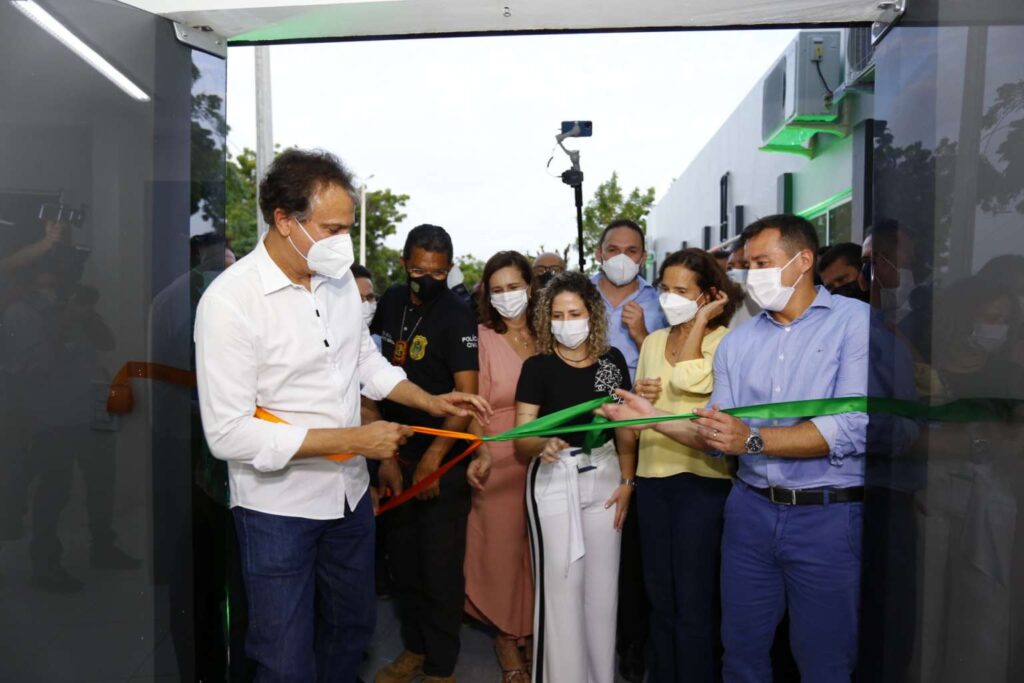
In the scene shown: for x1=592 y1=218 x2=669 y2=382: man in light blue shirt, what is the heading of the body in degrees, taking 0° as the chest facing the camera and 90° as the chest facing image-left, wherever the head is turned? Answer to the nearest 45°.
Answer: approximately 0°

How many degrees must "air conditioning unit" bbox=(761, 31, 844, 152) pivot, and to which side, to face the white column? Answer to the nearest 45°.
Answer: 0° — it already faces it

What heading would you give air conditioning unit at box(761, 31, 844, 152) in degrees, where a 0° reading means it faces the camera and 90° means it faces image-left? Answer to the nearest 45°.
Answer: approximately 90°

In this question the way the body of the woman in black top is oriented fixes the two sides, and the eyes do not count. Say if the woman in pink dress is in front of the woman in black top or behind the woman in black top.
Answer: behind

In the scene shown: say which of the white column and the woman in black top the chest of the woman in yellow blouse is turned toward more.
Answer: the woman in black top

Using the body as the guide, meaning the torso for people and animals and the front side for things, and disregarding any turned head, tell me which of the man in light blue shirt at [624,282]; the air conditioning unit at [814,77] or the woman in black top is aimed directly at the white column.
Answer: the air conditioning unit

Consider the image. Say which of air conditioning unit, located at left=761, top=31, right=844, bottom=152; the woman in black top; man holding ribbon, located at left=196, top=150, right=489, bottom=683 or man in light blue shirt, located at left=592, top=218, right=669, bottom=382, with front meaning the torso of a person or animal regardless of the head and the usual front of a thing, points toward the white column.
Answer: the air conditioning unit

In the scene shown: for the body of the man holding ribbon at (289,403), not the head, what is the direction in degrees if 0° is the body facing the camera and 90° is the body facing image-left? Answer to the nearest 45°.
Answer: approximately 315°

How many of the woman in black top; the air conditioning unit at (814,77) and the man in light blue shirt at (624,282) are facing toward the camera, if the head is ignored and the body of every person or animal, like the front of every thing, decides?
2

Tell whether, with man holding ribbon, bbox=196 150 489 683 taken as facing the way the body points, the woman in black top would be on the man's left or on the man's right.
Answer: on the man's left
